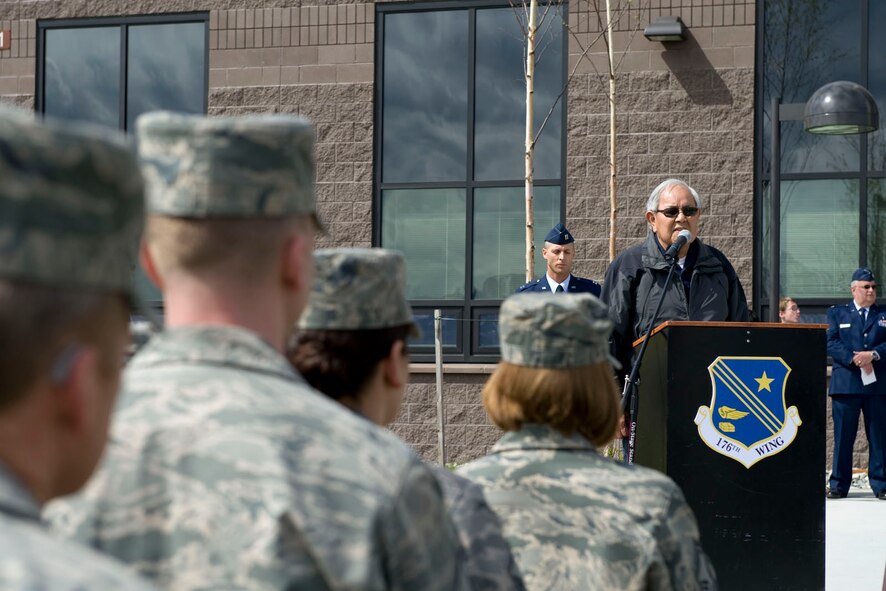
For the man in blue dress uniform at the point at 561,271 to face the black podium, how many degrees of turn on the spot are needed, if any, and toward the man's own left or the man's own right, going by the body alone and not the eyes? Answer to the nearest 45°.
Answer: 0° — they already face it

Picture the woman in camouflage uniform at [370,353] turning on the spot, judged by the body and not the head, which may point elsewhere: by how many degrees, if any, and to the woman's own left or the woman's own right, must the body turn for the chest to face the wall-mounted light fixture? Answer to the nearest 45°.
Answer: approximately 45° to the woman's own left

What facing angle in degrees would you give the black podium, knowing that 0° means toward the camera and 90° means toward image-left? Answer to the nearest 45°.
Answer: approximately 0°

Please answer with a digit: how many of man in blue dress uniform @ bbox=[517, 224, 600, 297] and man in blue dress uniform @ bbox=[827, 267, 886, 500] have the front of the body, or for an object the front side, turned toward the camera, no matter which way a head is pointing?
2

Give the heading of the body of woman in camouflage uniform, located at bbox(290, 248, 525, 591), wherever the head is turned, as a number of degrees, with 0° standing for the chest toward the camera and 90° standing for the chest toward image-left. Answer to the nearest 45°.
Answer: approximately 225°

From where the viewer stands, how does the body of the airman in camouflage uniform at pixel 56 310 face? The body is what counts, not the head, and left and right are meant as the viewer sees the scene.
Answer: facing away from the viewer and to the right of the viewer

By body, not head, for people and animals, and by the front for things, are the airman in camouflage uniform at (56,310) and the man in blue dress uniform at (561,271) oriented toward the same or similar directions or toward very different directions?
very different directions

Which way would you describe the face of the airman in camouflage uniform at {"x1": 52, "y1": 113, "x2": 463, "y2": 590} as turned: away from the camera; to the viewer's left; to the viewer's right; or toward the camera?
away from the camera

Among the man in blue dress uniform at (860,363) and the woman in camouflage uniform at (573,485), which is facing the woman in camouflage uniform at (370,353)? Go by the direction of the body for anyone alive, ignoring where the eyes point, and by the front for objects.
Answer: the man in blue dress uniform

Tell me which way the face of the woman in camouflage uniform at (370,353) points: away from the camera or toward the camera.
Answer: away from the camera

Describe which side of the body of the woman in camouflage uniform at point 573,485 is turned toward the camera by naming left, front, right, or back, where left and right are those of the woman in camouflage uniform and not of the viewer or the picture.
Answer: back
